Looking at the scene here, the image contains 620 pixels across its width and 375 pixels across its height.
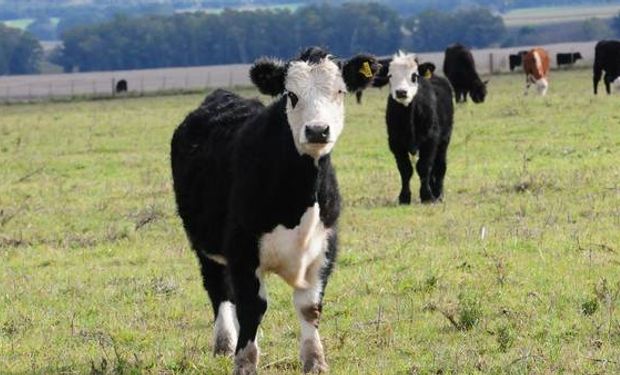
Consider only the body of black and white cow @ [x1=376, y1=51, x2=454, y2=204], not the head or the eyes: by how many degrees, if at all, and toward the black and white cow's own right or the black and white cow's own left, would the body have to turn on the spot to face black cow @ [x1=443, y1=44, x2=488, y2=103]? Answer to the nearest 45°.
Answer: approximately 135° to the black and white cow's own right

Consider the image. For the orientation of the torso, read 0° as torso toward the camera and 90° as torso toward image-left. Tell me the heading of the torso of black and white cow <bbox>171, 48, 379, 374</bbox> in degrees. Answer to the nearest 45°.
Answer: approximately 315°

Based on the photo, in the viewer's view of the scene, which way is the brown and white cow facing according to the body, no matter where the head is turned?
toward the camera

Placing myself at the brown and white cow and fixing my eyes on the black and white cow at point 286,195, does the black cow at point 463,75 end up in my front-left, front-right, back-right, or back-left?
front-right

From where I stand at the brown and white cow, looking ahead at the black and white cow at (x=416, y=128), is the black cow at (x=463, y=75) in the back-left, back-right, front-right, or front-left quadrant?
front-right

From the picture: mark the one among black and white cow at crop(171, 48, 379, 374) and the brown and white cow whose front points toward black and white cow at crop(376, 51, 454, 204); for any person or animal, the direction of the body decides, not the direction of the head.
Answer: the brown and white cow

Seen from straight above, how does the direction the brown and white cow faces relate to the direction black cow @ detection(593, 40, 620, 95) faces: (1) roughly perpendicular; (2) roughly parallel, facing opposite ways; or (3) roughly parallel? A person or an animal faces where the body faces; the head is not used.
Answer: roughly perpendicular

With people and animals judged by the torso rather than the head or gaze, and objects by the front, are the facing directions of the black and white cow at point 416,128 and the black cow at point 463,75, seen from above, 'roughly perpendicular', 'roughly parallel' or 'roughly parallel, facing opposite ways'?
roughly perpendicular

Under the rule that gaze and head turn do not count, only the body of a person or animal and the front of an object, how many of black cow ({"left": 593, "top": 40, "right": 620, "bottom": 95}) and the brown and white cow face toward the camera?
1

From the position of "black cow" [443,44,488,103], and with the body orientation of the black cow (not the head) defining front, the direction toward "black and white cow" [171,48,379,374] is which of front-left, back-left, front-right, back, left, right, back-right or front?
front-right
